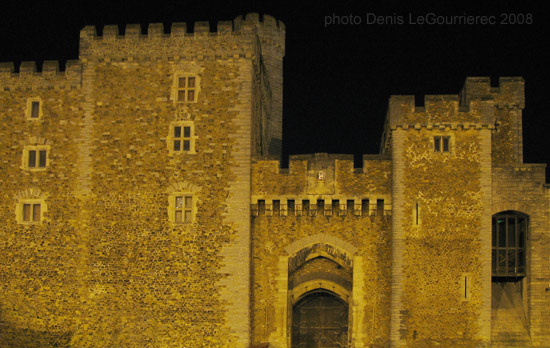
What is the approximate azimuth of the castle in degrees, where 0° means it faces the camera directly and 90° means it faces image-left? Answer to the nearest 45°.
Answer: approximately 0°
